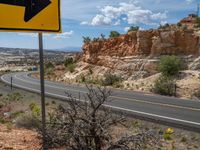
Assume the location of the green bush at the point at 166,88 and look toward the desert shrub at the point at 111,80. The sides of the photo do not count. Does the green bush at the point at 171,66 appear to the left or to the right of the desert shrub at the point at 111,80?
right

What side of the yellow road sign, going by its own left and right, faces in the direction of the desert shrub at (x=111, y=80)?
back

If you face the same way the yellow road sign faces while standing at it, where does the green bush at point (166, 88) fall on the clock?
The green bush is roughly at 7 o'clock from the yellow road sign.

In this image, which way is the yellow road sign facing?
toward the camera

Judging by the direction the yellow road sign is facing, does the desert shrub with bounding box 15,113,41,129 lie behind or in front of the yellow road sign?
behind

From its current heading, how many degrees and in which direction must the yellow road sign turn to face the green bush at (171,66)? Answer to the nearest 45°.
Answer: approximately 135° to its left
